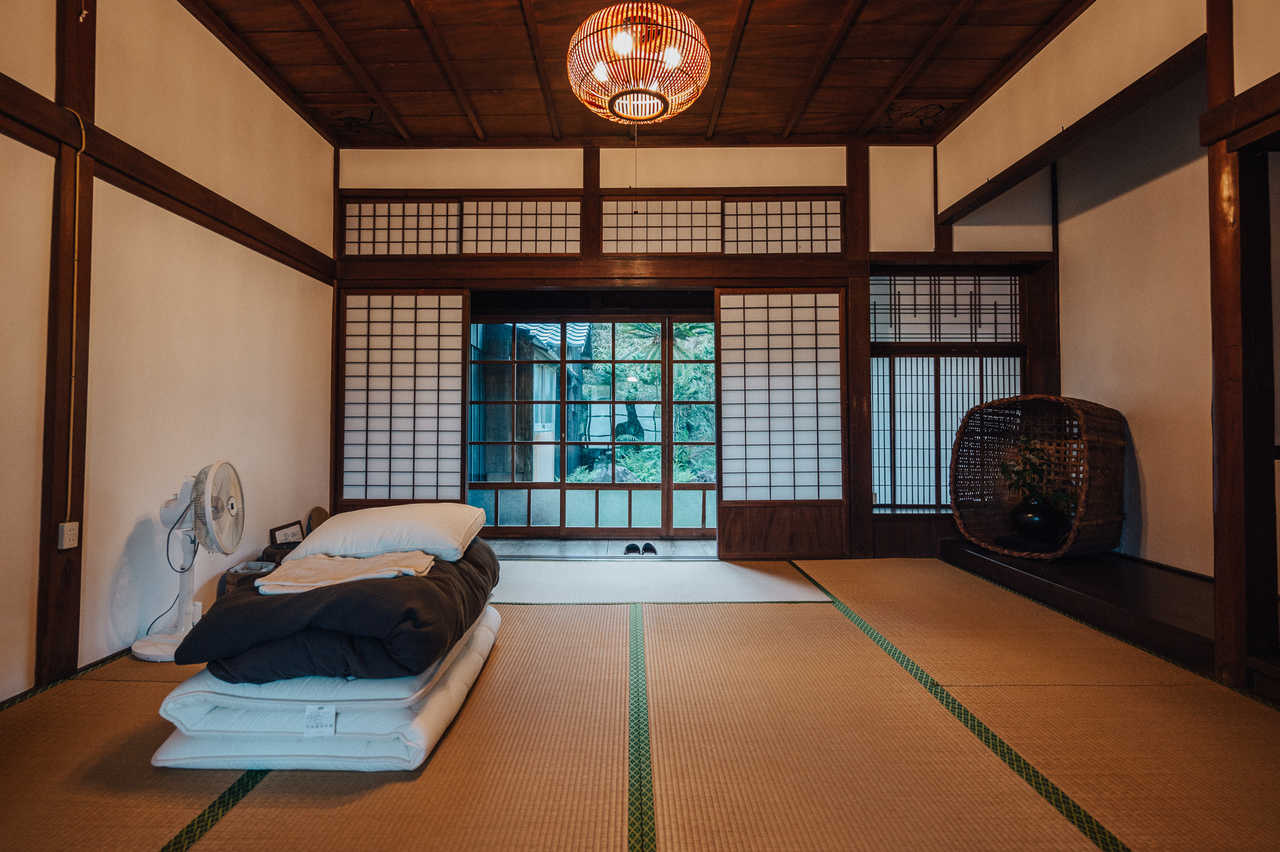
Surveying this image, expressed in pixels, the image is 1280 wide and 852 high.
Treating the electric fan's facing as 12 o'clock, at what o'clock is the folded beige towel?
The folded beige towel is roughly at 1 o'clock from the electric fan.

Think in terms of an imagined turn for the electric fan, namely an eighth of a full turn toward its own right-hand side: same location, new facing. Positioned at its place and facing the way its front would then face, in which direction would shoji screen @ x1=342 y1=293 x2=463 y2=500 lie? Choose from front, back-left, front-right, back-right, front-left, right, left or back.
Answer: back-left

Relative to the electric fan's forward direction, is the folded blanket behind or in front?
in front

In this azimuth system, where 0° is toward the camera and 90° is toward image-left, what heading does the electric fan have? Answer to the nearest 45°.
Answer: approximately 315°

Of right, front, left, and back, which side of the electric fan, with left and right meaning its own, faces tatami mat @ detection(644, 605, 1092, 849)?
front

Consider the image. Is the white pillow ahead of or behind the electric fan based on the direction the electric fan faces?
ahead

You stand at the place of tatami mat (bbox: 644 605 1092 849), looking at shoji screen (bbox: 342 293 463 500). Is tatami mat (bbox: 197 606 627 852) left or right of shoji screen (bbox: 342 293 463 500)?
left

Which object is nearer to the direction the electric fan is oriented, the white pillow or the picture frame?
the white pillow
